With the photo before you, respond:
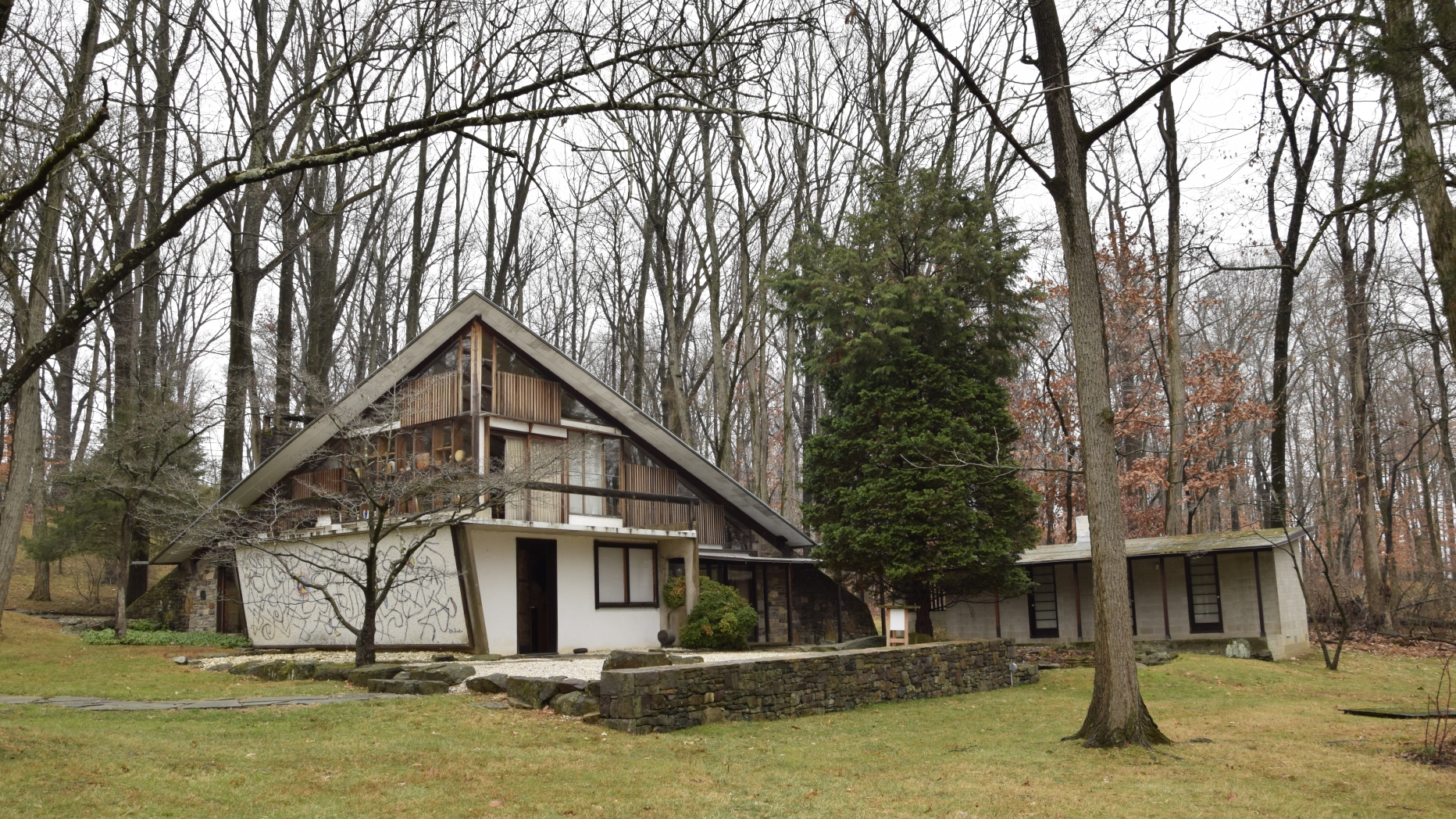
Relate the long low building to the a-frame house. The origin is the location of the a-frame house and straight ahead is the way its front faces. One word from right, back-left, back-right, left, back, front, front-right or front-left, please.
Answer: left

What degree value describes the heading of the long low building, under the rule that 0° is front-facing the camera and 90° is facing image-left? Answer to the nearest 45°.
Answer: approximately 45°

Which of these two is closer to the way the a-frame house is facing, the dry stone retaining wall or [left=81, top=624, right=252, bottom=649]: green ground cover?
the dry stone retaining wall

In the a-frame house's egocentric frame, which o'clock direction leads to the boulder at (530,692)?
The boulder is roughly at 12 o'clock from the a-frame house.

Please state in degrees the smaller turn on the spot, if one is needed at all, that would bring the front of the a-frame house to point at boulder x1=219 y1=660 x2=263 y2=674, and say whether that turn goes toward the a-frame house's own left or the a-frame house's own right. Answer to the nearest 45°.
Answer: approximately 45° to the a-frame house's own right

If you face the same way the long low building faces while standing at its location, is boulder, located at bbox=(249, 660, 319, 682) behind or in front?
in front

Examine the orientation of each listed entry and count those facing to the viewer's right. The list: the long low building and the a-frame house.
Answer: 0

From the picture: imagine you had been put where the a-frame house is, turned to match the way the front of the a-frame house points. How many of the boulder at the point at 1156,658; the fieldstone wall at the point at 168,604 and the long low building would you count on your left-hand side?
2

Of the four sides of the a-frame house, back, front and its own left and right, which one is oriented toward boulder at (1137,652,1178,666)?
left

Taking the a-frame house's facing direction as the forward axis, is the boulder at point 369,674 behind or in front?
in front
